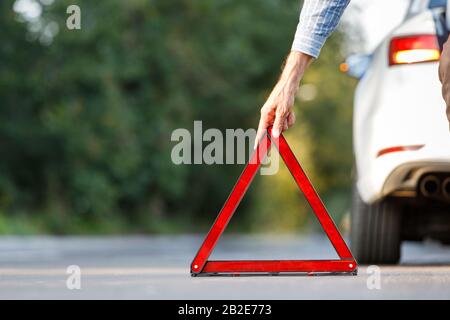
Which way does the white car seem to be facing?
away from the camera
